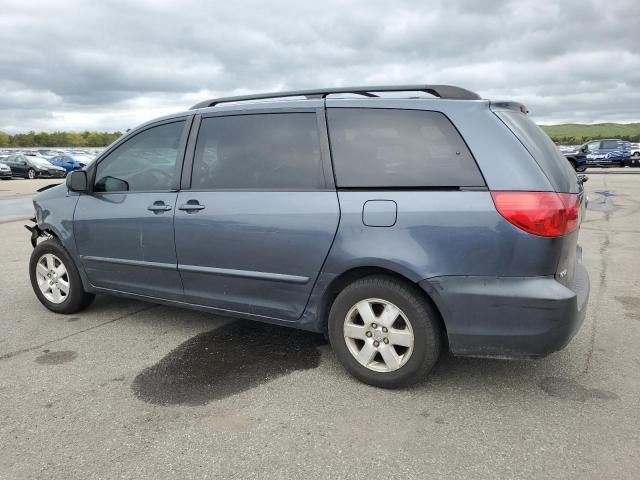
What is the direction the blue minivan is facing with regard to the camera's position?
facing away from the viewer and to the left of the viewer

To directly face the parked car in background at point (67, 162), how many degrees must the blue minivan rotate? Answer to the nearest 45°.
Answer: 0° — it already faces it

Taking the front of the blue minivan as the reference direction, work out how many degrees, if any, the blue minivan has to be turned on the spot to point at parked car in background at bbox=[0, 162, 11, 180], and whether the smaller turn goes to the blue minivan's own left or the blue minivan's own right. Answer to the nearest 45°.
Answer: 0° — it already faces it

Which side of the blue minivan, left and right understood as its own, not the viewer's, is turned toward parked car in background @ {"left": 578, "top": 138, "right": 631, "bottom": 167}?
right

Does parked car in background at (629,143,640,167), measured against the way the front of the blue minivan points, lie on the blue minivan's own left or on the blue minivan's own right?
on the blue minivan's own right
